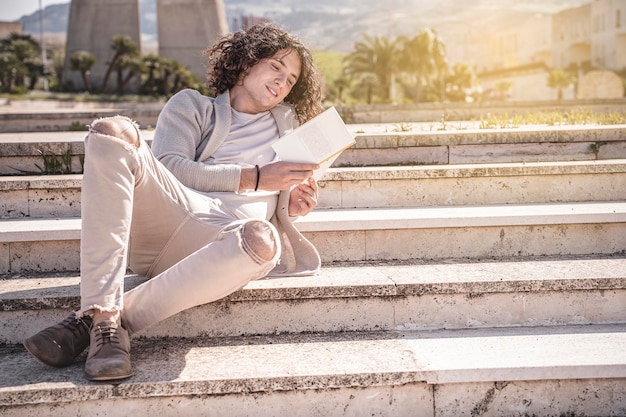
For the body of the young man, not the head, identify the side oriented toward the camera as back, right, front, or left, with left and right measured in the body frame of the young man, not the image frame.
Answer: front

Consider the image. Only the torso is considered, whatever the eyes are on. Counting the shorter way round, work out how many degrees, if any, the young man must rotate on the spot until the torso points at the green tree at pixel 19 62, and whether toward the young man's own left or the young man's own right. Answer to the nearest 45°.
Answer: approximately 180°

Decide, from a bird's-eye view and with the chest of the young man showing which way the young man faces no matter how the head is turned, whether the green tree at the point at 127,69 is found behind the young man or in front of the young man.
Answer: behind

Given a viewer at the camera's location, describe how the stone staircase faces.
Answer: facing the viewer

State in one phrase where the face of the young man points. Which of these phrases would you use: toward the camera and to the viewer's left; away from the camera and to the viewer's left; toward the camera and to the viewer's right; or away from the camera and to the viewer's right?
toward the camera and to the viewer's right

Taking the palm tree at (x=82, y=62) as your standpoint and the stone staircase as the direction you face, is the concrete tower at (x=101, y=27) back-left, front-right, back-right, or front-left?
back-left

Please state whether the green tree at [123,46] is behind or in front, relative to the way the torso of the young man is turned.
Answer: behind

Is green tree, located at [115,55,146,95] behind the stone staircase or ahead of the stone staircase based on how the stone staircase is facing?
behind

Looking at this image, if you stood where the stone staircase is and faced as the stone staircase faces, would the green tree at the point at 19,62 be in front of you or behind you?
behind

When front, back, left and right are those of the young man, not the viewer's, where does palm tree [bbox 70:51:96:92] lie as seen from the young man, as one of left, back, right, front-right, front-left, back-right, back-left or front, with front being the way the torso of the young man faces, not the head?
back

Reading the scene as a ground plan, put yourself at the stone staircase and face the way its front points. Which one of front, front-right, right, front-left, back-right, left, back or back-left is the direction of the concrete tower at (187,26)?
back

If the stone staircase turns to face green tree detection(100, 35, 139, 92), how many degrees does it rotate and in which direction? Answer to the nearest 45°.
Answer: approximately 180°

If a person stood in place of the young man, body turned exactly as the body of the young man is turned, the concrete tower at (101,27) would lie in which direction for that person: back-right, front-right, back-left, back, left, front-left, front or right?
back
